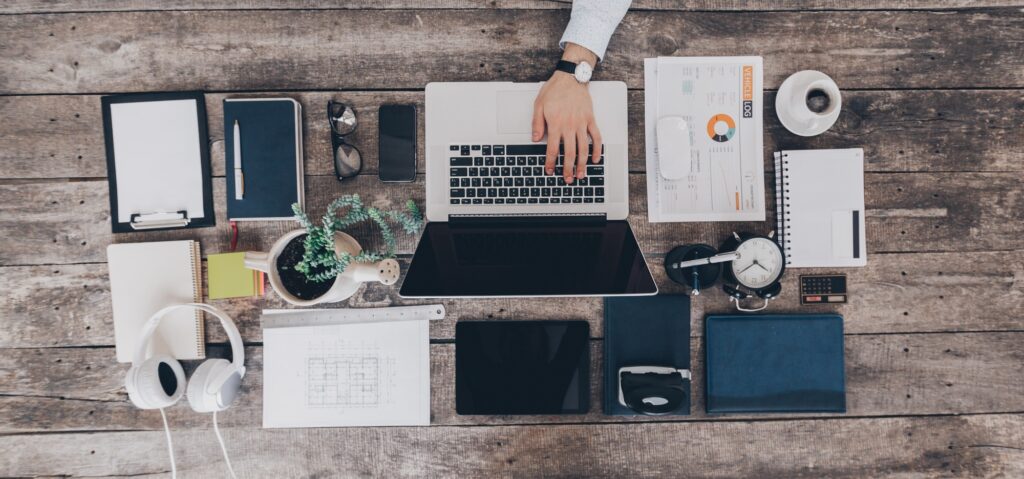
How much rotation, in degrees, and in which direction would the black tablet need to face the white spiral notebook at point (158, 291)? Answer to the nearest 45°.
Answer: approximately 90° to its right

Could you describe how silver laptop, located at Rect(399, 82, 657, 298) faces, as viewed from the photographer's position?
facing away from the viewer

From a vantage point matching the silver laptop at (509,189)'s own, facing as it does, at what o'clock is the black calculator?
The black calculator is roughly at 3 o'clock from the silver laptop.

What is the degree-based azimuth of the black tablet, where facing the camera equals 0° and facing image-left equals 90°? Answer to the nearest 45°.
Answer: approximately 0°

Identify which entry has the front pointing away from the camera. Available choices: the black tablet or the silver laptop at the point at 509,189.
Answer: the silver laptop
